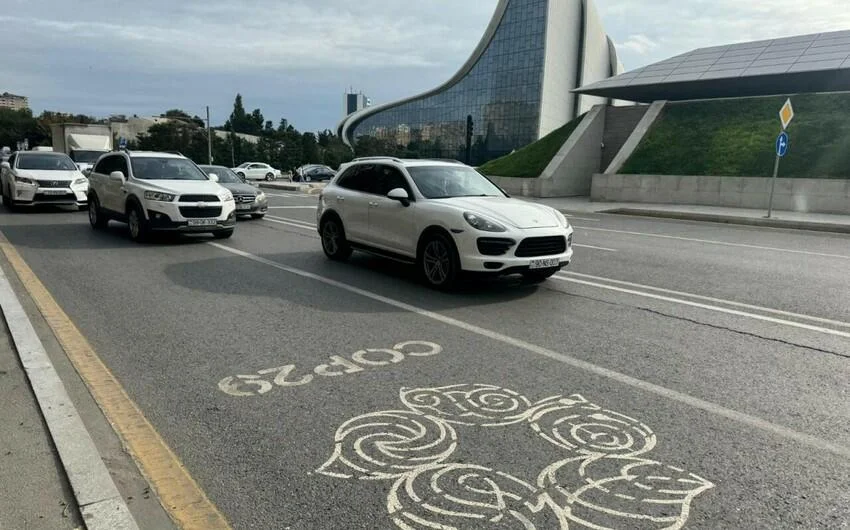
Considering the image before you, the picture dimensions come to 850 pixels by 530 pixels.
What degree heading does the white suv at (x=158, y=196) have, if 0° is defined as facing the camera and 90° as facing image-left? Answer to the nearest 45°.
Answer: approximately 315°

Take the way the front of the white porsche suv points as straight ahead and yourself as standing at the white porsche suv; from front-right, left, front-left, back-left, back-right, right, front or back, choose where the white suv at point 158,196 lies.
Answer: back

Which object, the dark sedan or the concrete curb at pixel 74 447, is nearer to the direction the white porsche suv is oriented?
the concrete curb

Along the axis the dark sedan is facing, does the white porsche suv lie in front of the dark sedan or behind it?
in front

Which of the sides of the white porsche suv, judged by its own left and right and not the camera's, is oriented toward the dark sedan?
back

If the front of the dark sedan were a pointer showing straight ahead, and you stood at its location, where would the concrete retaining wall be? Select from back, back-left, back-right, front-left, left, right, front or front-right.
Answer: front-left

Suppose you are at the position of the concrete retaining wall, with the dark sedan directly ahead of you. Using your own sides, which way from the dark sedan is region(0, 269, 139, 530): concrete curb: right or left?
left

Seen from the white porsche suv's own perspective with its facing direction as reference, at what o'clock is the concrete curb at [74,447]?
The concrete curb is roughly at 2 o'clock from the white porsche suv.
